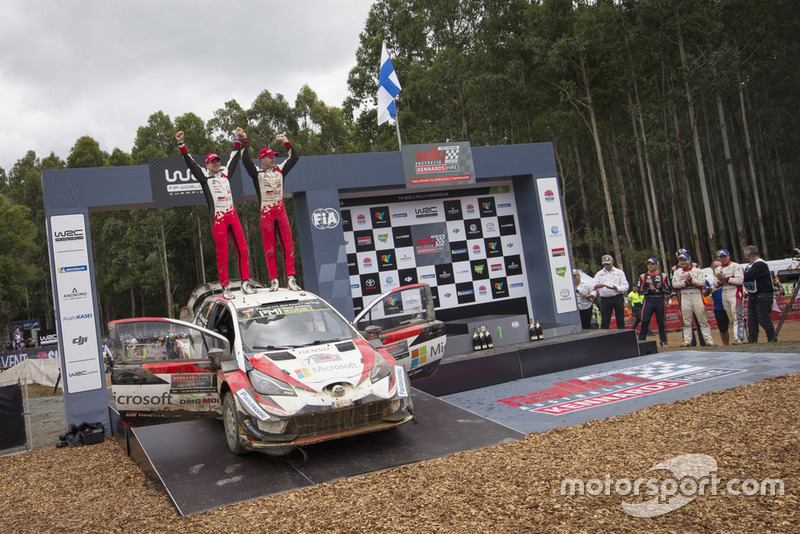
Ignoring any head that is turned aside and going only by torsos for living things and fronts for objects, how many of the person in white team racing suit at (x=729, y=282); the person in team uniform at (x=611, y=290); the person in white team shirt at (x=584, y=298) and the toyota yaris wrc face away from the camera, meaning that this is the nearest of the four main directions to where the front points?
0

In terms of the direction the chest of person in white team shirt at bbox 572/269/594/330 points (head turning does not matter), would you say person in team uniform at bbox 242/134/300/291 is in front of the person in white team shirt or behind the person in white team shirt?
in front

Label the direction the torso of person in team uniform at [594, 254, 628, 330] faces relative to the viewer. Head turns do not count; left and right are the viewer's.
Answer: facing the viewer and to the left of the viewer

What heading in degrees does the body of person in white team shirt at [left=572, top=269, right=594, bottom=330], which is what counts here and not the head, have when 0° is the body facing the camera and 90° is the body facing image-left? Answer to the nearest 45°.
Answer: approximately 45°

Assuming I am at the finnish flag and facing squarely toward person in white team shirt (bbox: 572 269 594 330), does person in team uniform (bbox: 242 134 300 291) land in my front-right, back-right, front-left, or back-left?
back-right

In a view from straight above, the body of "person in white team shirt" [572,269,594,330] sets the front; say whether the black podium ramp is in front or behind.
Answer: in front

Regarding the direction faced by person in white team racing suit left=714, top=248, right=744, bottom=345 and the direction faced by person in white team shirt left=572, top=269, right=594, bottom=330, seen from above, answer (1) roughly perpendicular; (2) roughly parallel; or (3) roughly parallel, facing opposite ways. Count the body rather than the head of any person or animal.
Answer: roughly parallel

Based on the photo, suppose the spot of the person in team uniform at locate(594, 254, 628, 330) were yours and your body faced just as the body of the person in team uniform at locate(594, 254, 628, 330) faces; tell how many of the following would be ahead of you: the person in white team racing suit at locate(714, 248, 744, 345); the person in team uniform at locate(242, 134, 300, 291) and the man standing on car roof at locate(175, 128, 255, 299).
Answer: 2

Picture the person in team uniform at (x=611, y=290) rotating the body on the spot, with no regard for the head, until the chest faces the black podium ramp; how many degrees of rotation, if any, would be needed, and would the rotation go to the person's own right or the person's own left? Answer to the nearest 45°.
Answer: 0° — they already face it

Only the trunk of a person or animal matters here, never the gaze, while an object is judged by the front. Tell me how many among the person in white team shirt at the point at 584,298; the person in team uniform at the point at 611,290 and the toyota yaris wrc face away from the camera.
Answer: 0

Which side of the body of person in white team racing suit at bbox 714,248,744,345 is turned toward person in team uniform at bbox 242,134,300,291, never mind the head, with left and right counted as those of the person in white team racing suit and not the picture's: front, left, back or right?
front

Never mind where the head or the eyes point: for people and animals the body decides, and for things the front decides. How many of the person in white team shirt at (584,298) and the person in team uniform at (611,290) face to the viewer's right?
0

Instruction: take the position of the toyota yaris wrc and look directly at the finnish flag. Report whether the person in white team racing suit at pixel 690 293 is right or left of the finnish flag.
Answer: right

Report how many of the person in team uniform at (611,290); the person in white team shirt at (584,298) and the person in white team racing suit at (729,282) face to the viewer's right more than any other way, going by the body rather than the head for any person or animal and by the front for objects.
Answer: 0

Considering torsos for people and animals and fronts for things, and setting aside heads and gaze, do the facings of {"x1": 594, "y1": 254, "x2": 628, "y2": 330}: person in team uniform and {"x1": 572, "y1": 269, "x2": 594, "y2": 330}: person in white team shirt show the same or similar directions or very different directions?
same or similar directions

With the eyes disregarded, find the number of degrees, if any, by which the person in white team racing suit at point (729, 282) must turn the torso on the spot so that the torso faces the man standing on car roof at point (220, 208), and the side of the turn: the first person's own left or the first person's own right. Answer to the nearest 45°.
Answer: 0° — they already face them
